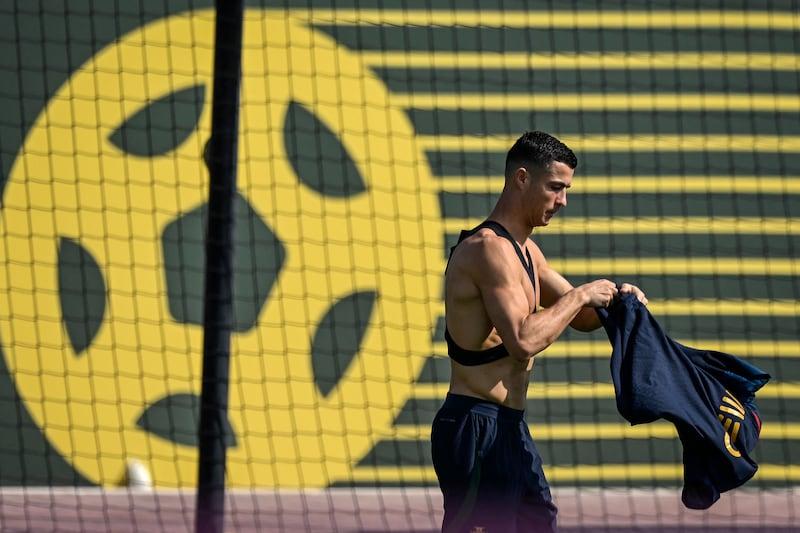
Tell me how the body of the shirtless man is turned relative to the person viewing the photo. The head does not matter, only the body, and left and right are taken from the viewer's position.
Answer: facing to the right of the viewer

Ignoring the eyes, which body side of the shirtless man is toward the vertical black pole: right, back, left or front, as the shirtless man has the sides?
back
